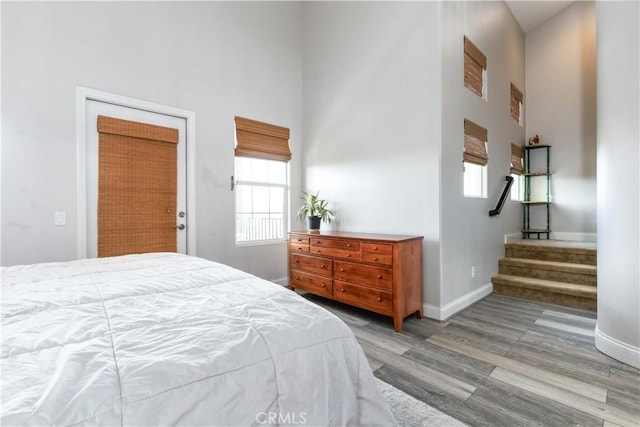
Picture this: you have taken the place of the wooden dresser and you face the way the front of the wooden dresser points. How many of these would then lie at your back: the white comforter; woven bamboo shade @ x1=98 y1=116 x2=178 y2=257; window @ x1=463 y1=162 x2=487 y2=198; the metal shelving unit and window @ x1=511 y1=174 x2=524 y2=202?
3

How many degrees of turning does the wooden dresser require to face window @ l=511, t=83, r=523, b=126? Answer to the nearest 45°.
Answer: approximately 180°

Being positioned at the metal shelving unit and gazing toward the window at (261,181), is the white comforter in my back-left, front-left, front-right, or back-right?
front-left

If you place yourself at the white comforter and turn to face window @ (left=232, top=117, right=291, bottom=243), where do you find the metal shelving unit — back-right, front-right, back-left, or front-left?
front-right

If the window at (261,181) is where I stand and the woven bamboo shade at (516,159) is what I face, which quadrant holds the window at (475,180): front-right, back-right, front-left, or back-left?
front-right

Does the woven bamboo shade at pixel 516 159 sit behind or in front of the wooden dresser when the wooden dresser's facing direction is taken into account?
behind

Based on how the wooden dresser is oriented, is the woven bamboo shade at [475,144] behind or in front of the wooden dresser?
behind

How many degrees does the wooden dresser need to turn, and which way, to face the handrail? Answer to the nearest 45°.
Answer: approximately 180°

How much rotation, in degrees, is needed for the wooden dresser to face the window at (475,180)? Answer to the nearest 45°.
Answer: approximately 180°

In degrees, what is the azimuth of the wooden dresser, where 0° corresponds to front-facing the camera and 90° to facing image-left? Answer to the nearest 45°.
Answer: approximately 45°

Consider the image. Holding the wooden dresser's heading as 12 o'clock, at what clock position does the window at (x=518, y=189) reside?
The window is roughly at 6 o'clock from the wooden dresser.

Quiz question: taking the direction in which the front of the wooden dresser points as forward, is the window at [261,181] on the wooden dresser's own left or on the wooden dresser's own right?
on the wooden dresser's own right

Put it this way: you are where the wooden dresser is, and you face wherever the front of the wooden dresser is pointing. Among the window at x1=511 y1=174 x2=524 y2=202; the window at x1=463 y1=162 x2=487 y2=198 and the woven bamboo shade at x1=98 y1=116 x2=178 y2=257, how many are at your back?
2

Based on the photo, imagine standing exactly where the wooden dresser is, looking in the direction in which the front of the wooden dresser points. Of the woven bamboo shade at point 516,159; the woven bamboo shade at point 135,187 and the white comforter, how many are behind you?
1

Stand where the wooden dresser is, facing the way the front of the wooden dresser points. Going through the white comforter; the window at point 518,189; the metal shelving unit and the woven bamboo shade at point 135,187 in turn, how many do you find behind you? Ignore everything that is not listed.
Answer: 2

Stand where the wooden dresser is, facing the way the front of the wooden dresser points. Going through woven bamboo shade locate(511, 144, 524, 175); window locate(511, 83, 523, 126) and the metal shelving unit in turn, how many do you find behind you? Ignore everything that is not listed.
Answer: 3

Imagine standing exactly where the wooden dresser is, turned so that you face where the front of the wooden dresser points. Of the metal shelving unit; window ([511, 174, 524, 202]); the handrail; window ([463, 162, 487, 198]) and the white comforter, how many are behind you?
4
